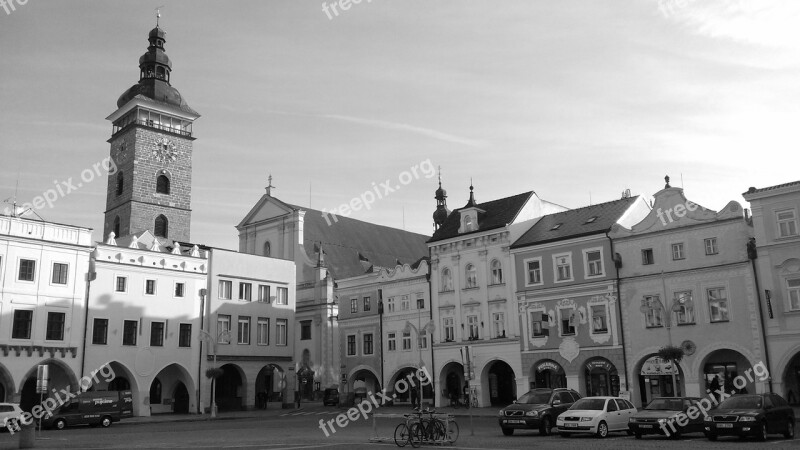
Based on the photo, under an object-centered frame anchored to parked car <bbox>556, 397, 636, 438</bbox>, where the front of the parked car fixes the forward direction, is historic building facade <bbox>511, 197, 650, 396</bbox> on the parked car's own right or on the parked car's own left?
on the parked car's own right

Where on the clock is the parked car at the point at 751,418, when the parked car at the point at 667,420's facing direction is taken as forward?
the parked car at the point at 751,418 is roughly at 8 o'clock from the parked car at the point at 667,420.

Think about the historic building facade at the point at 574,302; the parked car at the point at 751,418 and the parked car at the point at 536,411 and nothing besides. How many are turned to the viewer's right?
0

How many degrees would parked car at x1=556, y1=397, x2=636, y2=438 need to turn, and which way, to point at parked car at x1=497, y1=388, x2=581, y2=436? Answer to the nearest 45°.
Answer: approximately 90° to its right

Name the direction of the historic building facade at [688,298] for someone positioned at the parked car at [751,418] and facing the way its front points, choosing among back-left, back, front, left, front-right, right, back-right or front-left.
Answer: back-right

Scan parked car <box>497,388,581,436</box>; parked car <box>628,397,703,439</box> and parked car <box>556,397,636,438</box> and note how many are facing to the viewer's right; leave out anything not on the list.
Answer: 0

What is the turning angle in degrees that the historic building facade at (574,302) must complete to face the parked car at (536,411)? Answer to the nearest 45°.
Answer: approximately 45° to its left

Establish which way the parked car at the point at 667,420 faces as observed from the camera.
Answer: facing the viewer and to the left of the viewer

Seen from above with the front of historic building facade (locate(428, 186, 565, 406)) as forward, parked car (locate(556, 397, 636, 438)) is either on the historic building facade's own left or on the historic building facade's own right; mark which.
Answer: on the historic building facade's own left

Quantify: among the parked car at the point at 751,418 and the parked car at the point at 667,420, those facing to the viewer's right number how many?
0

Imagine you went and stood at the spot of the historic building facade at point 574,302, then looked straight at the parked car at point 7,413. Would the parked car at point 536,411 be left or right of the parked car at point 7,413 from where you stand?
left

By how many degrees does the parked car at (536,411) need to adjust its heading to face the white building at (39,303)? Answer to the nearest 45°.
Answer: approximately 45° to its right

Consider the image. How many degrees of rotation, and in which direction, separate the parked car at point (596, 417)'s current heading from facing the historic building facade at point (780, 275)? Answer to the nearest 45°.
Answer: approximately 180°

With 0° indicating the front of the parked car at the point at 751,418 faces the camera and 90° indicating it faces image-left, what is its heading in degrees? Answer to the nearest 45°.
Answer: approximately 45°
